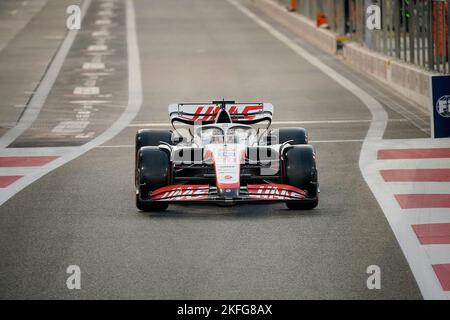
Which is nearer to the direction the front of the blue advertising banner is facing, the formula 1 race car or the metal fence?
the formula 1 race car

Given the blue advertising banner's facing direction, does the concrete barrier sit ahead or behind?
behind

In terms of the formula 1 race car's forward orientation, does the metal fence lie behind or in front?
behind

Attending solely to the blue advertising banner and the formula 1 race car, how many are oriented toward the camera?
2

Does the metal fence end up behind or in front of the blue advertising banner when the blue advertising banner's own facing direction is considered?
behind

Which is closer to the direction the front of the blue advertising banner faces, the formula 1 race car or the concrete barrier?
the formula 1 race car

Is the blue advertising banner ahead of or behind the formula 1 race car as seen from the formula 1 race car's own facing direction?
behind

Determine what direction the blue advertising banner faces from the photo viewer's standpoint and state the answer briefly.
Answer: facing the viewer

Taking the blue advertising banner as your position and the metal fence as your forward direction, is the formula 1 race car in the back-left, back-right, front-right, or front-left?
back-left

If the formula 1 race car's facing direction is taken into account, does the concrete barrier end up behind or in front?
behind
